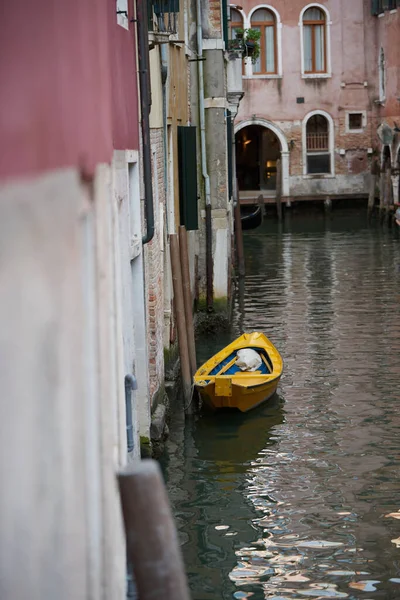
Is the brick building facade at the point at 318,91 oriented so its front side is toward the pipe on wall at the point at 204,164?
yes

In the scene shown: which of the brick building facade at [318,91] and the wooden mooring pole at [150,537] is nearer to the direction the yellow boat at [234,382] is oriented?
the brick building facade

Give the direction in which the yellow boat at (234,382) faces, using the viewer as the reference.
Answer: facing away from the viewer and to the right of the viewer

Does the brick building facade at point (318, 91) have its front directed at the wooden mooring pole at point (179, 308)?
yes

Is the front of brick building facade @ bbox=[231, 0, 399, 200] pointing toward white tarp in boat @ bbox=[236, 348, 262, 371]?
yes

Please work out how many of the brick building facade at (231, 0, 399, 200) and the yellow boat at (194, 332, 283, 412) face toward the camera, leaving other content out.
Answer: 1

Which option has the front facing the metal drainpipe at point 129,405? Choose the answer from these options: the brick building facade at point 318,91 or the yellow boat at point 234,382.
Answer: the brick building facade

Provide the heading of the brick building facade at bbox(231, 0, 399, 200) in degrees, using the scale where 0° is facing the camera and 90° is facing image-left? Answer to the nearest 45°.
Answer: approximately 0°
